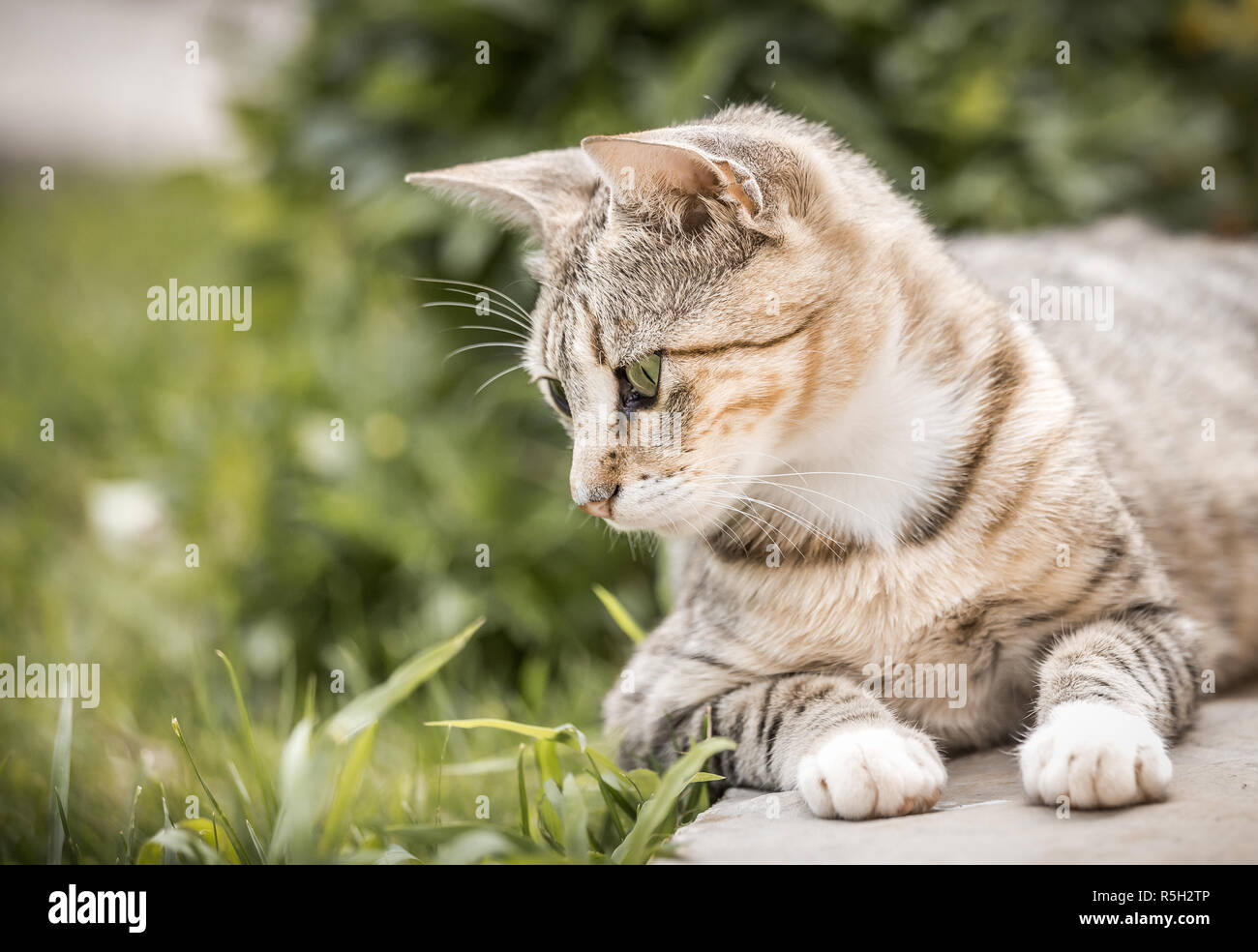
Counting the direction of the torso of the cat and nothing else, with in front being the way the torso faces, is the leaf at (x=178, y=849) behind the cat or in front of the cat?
in front

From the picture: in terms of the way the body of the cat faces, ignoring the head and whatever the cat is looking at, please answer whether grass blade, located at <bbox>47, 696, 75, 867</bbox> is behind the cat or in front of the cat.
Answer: in front

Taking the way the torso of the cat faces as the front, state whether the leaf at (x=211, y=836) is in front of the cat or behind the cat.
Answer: in front

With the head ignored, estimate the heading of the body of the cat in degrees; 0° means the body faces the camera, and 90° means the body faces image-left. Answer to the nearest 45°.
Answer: approximately 45°
